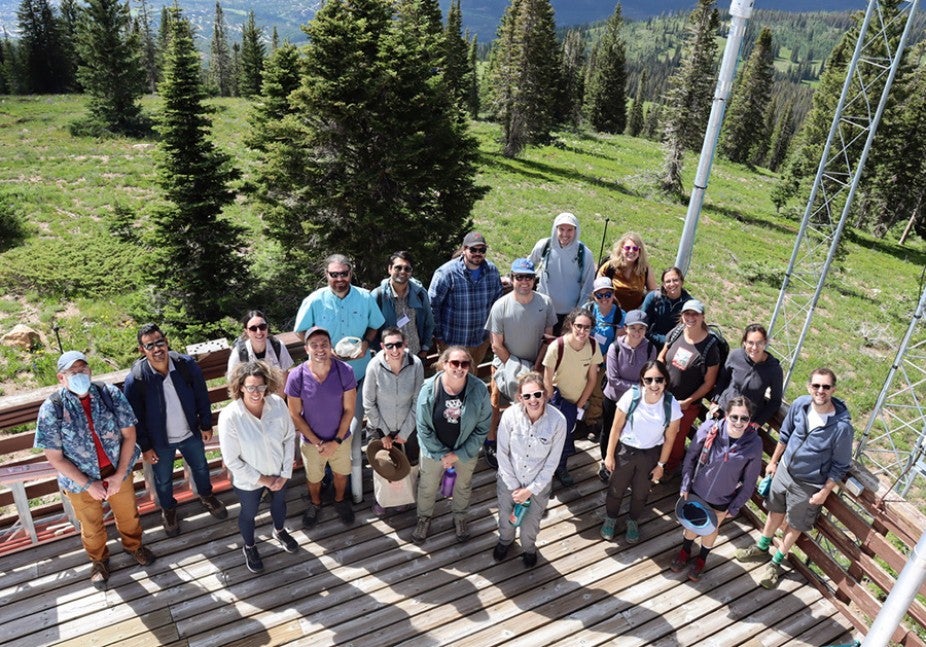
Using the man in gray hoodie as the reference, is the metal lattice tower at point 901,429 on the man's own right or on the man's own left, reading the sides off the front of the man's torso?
on the man's own left

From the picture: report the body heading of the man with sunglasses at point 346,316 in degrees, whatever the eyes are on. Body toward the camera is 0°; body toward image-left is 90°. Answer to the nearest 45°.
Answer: approximately 0°

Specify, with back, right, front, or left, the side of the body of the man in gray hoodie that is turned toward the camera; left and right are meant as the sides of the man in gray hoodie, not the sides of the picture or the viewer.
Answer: front

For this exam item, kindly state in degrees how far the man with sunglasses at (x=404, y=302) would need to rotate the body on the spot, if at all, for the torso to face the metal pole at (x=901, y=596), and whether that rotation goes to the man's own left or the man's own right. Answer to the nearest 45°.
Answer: approximately 45° to the man's own left

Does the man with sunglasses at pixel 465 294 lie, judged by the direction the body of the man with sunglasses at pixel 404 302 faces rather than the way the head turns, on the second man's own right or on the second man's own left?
on the second man's own left

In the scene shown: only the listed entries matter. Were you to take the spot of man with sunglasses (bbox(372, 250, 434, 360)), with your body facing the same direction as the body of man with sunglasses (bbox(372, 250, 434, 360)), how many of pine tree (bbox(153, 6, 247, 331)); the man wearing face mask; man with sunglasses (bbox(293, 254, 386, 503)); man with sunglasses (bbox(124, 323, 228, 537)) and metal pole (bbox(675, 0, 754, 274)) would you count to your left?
1

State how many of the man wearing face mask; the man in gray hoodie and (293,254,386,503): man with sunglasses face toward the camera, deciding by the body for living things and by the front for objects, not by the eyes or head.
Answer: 3
